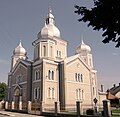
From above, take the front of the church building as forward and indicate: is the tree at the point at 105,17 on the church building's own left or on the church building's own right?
on the church building's own left

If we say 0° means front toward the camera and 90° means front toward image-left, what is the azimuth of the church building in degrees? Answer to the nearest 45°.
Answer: approximately 45°
